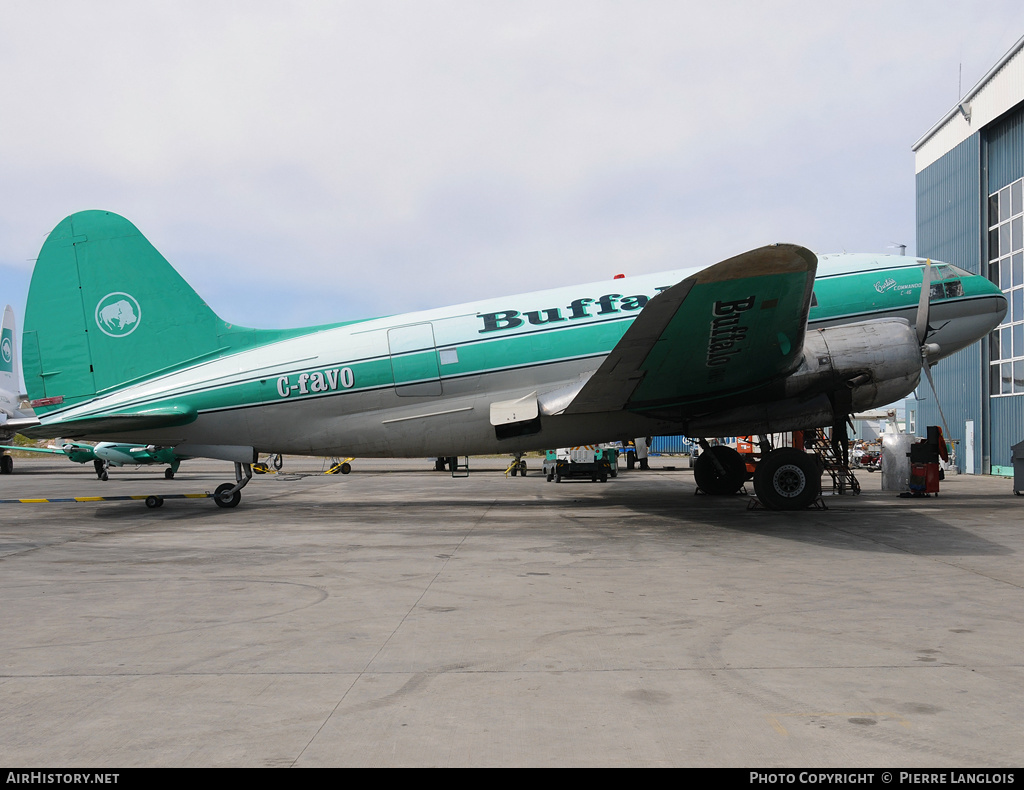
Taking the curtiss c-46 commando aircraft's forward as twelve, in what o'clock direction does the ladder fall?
The ladder is roughly at 11 o'clock from the curtiss c-46 commando aircraft.

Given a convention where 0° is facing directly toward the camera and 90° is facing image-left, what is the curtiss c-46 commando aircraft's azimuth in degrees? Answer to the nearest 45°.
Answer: approximately 270°

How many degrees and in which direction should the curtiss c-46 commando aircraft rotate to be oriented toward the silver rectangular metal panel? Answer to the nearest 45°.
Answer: approximately 45° to its left
